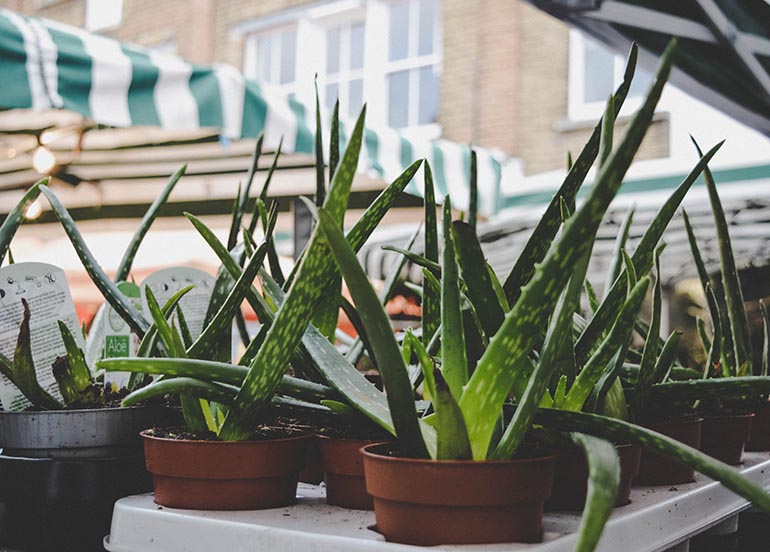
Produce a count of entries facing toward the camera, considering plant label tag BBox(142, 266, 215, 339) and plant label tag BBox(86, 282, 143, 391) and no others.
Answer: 2

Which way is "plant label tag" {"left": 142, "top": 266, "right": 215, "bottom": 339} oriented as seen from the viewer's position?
toward the camera

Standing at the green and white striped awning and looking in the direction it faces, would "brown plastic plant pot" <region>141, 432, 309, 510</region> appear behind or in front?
in front

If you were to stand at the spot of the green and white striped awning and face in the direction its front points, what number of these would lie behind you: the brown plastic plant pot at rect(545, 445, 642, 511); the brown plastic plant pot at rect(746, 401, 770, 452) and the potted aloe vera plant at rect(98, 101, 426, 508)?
0

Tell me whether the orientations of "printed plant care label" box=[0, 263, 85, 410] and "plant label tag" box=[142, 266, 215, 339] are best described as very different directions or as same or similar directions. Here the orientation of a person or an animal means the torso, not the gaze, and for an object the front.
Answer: same or similar directions

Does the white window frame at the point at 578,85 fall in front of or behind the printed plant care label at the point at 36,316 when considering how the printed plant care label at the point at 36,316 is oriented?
behind

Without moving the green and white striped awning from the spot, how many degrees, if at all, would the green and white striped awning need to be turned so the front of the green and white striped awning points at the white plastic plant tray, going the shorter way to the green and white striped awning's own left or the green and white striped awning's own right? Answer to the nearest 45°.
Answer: approximately 45° to the green and white striped awning's own right

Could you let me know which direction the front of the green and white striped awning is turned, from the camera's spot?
facing the viewer and to the right of the viewer

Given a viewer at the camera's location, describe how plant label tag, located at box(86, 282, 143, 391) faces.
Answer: facing the viewer

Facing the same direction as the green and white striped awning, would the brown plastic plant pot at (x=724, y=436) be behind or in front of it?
in front

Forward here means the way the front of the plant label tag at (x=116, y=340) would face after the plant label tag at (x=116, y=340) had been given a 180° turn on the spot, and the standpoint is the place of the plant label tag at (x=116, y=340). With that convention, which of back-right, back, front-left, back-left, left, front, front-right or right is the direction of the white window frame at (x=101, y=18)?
front

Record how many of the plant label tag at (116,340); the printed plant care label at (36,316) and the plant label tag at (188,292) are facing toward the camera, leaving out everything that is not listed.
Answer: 3

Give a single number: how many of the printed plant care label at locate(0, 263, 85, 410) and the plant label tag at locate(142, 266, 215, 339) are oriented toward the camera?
2

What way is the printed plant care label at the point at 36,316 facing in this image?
toward the camera

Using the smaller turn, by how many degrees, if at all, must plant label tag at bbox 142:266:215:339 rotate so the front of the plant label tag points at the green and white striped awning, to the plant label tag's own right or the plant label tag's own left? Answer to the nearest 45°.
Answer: approximately 180°
